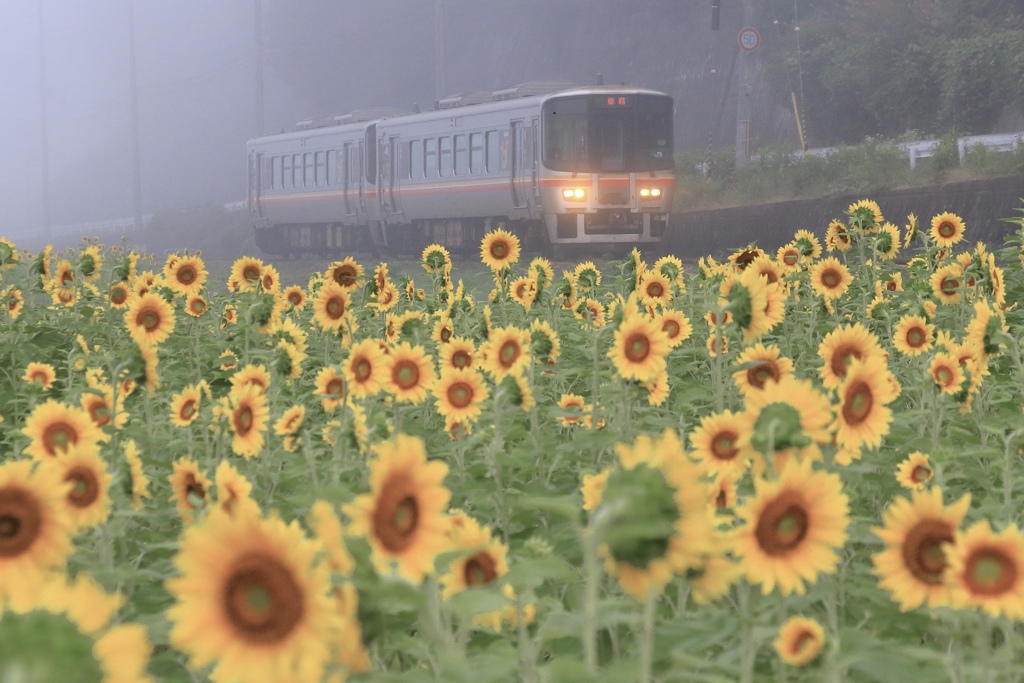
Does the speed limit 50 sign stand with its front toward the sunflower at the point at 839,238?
yes

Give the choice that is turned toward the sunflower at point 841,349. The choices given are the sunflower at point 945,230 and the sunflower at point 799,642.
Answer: the sunflower at point 945,230

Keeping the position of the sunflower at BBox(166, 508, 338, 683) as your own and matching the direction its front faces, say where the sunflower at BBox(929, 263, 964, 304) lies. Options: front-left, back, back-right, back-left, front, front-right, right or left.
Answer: back-left

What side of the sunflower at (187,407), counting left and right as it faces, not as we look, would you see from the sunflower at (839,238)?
back

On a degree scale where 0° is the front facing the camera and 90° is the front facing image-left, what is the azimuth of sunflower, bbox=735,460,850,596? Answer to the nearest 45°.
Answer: approximately 45°

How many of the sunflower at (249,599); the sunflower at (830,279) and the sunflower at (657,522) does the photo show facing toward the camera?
2
